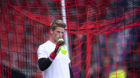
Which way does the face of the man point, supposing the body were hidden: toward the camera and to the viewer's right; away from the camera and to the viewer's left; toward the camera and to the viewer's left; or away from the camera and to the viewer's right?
toward the camera and to the viewer's right

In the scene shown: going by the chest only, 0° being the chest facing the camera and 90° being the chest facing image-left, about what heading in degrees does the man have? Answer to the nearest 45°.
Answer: approximately 315°
